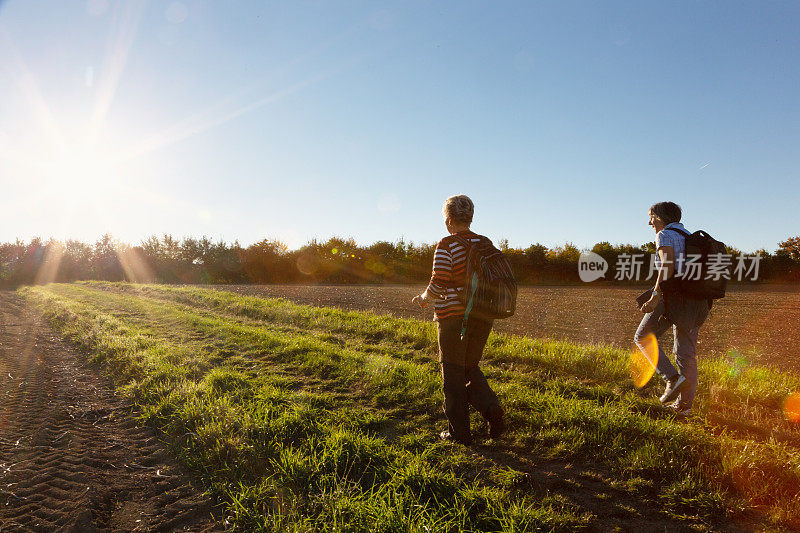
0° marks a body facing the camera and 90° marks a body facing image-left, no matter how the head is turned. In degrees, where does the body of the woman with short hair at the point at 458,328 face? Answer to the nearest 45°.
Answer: approximately 135°

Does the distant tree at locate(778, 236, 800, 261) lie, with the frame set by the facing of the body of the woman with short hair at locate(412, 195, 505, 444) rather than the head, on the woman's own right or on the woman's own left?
on the woman's own right

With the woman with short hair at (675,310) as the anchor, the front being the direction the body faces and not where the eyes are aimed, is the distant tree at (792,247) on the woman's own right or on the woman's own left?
on the woman's own right
